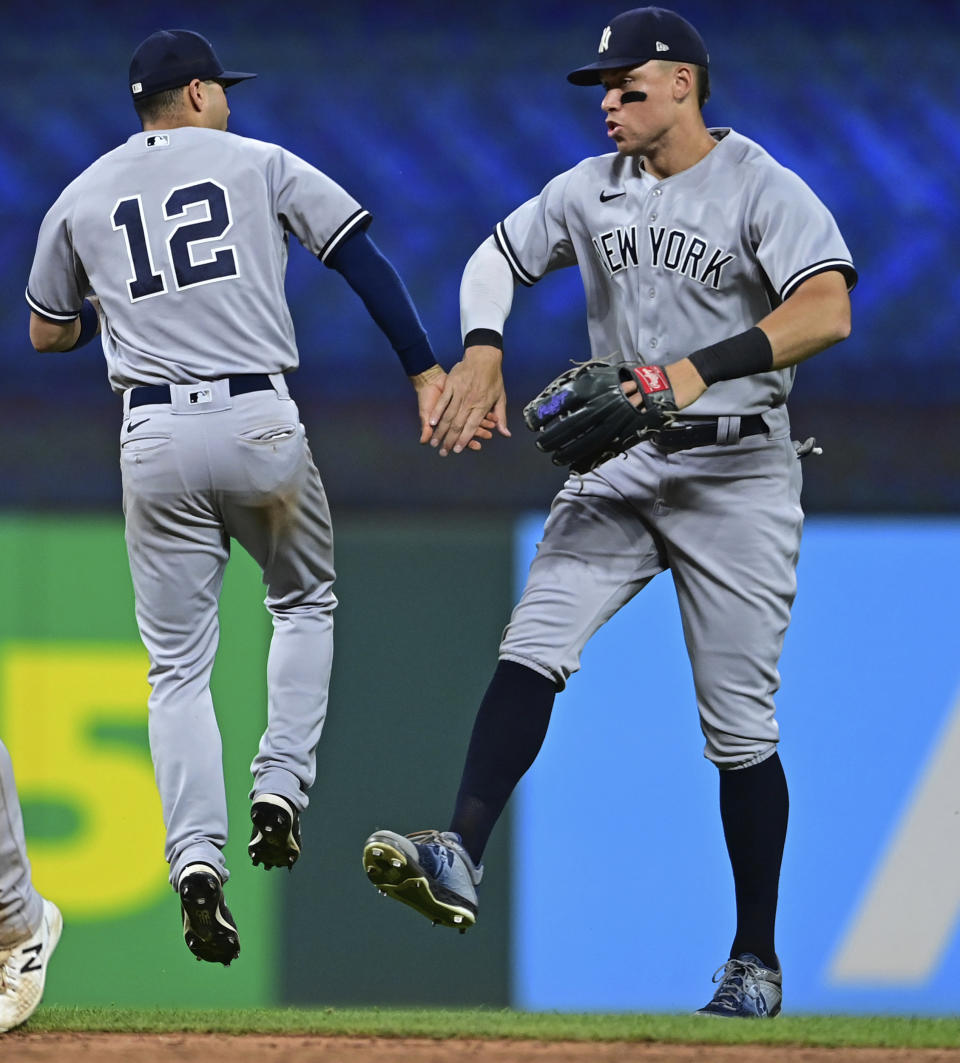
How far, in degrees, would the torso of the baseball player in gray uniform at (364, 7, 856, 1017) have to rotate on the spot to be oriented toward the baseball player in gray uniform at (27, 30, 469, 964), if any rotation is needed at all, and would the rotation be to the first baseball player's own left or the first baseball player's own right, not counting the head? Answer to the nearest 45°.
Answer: approximately 45° to the first baseball player's own right

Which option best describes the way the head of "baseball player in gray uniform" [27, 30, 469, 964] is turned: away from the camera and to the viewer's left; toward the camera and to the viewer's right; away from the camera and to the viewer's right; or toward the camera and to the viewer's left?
away from the camera and to the viewer's right

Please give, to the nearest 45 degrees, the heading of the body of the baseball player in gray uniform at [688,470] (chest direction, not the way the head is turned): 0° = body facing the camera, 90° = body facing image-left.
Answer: approximately 45°

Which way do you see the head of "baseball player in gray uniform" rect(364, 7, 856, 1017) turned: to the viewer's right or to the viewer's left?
to the viewer's left

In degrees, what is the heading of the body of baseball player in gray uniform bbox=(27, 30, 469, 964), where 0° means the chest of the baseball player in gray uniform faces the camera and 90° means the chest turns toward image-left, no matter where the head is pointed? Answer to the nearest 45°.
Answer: approximately 180°

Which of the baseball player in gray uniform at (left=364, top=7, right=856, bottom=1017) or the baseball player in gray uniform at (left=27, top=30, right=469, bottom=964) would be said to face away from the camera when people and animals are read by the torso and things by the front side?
the baseball player in gray uniform at (left=27, top=30, right=469, bottom=964)

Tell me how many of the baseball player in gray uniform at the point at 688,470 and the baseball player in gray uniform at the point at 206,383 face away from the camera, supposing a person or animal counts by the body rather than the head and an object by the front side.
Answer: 1

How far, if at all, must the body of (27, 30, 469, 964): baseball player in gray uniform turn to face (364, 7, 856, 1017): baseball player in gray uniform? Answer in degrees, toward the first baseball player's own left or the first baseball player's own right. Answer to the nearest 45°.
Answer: approximately 90° to the first baseball player's own right
